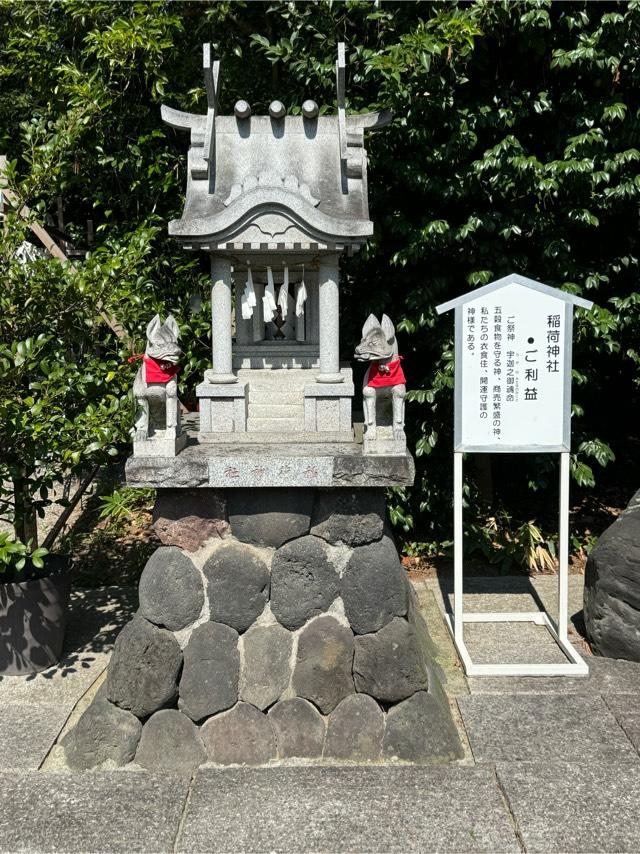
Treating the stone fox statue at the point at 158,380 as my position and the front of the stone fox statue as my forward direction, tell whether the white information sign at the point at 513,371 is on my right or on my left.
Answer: on my left

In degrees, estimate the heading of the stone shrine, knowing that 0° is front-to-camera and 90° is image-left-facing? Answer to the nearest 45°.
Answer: approximately 0°

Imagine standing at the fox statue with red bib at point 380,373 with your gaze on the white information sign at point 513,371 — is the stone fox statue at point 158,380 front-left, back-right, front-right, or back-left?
back-left

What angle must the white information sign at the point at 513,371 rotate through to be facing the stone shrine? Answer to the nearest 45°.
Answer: approximately 45° to its right

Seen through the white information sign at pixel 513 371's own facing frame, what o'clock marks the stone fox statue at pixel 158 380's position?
The stone fox statue is roughly at 2 o'clock from the white information sign.

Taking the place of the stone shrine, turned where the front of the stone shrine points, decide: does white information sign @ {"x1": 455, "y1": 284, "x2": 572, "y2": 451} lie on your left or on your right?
on your left

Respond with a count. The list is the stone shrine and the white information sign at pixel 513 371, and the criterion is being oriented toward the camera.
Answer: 2

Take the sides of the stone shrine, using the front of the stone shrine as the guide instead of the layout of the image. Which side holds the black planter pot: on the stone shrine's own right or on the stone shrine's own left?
on the stone shrine's own right

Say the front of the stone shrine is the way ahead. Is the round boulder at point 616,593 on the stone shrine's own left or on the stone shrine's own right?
on the stone shrine's own left
